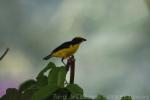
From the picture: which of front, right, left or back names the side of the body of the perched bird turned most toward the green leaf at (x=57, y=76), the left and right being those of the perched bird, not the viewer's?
back

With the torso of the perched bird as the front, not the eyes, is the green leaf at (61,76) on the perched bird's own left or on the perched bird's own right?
on the perched bird's own right

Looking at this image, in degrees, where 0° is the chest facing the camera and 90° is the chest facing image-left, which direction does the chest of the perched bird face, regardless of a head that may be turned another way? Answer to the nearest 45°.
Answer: approximately 270°

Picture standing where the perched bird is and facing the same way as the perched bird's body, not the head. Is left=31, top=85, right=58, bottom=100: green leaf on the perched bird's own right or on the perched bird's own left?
on the perched bird's own right
